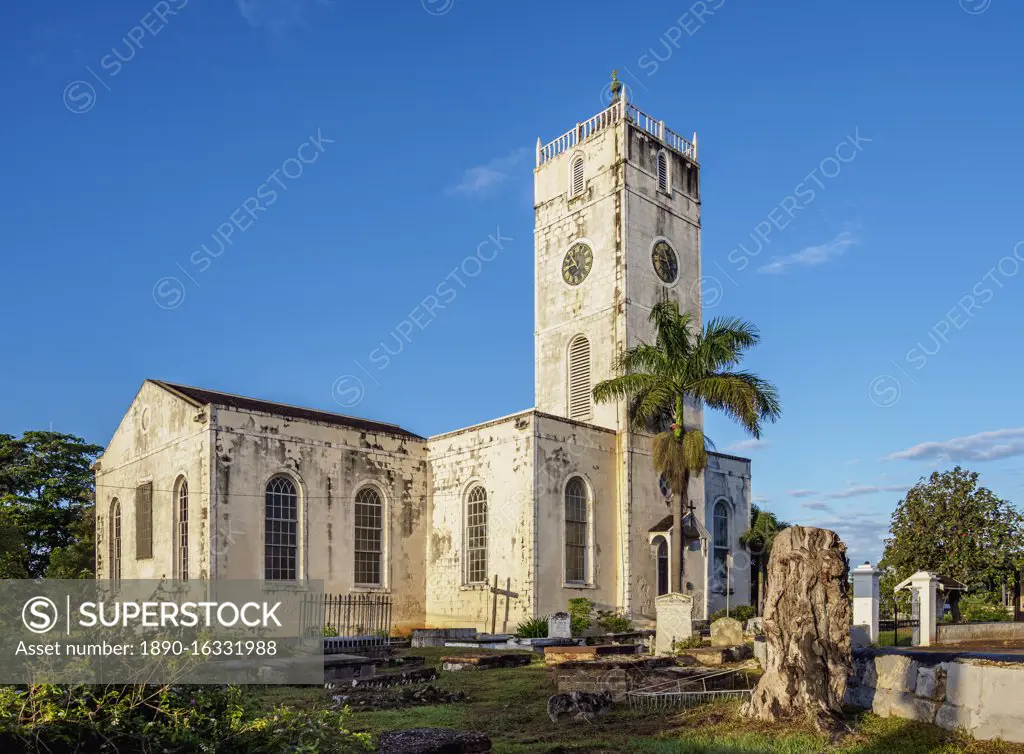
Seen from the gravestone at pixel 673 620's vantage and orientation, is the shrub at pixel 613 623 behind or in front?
behind

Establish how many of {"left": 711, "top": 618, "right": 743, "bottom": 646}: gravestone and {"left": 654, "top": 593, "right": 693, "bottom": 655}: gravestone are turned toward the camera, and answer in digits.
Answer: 2

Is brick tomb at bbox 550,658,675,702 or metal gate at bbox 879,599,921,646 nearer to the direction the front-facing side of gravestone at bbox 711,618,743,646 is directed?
the brick tomb

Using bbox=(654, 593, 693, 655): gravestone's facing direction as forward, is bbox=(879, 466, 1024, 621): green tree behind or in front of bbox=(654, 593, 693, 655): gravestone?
behind

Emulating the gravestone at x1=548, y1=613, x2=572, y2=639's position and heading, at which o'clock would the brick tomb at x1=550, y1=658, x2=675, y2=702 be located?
The brick tomb is roughly at 12 o'clock from the gravestone.

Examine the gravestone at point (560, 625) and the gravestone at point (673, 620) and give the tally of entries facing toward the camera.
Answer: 2

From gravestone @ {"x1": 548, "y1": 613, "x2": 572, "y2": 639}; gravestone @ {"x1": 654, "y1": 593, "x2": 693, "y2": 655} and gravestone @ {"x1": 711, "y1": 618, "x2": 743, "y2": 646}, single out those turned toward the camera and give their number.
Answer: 3

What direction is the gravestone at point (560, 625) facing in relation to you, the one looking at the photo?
facing the viewer

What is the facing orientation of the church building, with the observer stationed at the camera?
facing the viewer and to the right of the viewer

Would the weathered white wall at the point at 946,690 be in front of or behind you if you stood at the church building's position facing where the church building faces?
in front

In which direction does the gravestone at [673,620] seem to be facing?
toward the camera
